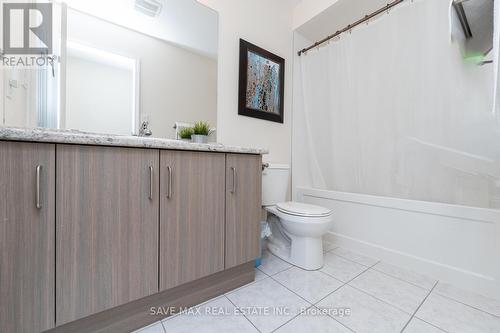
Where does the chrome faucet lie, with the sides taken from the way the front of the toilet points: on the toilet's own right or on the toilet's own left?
on the toilet's own right

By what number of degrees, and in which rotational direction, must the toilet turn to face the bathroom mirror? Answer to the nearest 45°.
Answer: approximately 90° to its right

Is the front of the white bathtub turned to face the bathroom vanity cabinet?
yes

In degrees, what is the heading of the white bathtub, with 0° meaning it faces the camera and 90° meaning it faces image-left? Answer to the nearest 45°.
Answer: approximately 45°

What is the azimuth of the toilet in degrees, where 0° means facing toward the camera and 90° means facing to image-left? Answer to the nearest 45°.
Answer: approximately 315°

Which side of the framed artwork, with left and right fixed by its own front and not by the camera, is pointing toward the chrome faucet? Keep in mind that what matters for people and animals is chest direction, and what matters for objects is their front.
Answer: right

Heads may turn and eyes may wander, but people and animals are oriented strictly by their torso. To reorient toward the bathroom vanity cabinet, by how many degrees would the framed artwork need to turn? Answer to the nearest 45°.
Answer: approximately 90° to its right

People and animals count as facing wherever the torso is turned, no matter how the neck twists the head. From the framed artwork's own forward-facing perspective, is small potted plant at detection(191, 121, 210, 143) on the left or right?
on its right
